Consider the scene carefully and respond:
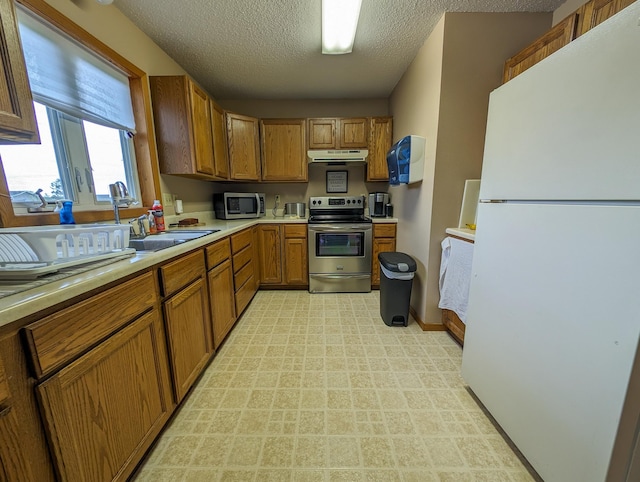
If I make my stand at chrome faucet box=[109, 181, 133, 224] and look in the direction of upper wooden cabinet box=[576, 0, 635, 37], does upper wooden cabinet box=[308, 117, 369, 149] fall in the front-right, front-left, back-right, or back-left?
front-left

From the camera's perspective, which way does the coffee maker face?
toward the camera

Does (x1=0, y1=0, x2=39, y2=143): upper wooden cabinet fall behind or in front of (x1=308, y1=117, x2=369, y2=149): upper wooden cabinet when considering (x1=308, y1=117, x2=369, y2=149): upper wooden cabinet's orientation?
in front

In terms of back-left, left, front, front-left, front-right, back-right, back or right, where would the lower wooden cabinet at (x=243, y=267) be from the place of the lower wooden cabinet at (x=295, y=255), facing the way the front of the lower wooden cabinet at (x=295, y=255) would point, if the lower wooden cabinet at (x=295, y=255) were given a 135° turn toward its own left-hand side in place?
back

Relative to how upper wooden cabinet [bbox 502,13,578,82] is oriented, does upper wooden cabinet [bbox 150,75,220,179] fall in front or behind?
in front

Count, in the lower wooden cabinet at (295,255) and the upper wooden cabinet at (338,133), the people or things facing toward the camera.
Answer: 2

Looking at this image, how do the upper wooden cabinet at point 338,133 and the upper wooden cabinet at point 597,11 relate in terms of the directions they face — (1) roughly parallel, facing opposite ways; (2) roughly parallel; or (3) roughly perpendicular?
roughly perpendicular

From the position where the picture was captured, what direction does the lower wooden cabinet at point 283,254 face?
facing the viewer

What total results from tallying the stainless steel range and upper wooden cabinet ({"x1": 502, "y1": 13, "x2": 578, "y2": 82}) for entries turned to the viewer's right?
0

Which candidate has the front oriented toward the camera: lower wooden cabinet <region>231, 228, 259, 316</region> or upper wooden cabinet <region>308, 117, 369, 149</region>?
the upper wooden cabinet

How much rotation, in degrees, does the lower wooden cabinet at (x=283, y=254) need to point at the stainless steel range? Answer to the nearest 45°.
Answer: approximately 90° to its left

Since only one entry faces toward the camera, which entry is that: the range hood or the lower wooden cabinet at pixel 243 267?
the range hood

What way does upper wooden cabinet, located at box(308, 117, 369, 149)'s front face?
toward the camera

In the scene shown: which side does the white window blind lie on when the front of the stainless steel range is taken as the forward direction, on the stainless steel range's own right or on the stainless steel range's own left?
on the stainless steel range's own right

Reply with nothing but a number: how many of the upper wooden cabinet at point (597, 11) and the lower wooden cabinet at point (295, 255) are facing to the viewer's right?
0

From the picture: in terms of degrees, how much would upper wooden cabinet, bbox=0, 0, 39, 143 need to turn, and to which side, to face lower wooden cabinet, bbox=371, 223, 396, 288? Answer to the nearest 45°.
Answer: approximately 45° to its left

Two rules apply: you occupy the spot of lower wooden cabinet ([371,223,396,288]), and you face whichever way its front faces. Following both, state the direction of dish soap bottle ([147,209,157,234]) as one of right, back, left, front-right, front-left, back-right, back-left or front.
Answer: front-right

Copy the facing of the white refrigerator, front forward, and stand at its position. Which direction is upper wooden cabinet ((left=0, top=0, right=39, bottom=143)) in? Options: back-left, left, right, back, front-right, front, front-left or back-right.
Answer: front
